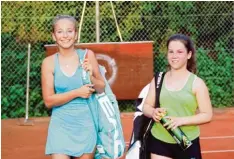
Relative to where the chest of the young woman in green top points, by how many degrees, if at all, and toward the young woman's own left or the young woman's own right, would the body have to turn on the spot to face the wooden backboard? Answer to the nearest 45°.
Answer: approximately 135° to the young woman's own right

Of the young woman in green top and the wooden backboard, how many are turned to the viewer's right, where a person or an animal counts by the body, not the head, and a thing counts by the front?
0

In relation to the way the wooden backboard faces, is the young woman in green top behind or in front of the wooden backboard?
in front

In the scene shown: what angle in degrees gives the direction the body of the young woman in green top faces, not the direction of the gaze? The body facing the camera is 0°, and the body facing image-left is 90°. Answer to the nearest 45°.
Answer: approximately 45°

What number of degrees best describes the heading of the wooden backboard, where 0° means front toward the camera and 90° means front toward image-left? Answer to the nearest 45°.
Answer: approximately 0°
